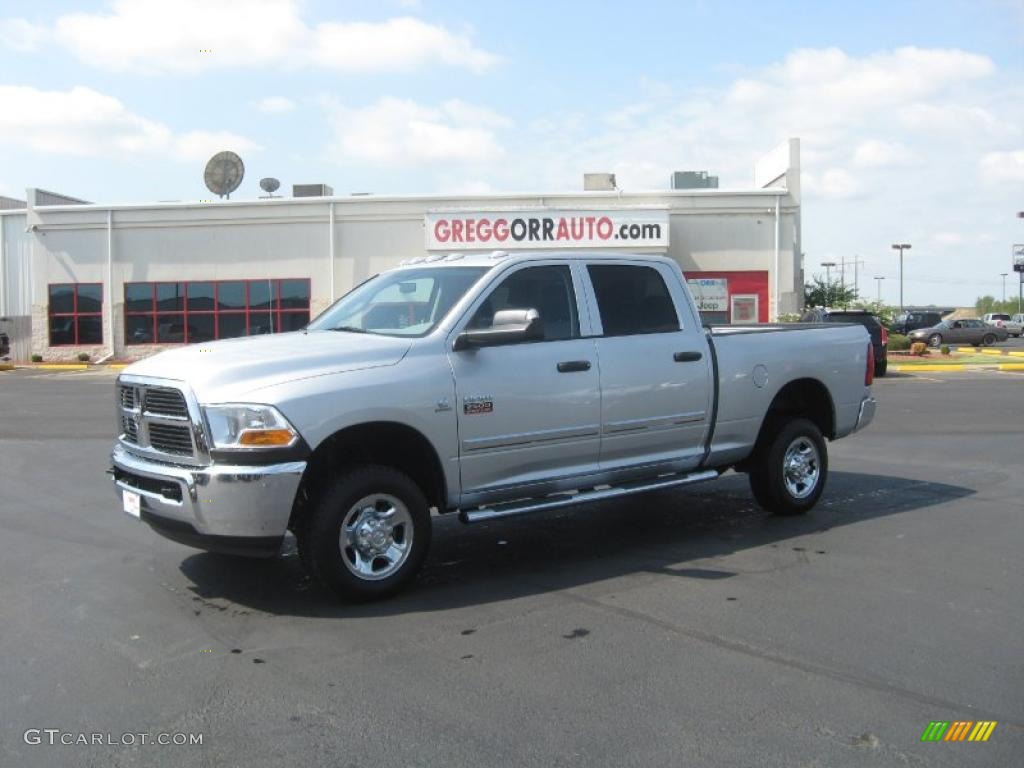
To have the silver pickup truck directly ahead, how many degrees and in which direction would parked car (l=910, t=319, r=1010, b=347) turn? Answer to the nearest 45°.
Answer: approximately 90° to its left

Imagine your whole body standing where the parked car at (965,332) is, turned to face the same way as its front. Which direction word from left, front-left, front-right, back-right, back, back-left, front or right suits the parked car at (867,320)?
left

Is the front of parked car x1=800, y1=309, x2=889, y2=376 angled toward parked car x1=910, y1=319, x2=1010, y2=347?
no

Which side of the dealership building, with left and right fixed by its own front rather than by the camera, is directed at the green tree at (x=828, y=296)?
left

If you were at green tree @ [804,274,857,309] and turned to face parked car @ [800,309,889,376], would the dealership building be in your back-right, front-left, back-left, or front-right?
front-right

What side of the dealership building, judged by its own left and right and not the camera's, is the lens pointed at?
front

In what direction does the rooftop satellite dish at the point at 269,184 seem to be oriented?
toward the camera

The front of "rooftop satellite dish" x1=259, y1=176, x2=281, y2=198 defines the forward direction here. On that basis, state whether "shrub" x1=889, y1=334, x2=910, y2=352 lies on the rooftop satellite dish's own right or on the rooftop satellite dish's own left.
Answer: on the rooftop satellite dish's own left

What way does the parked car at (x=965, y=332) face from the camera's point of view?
to the viewer's left

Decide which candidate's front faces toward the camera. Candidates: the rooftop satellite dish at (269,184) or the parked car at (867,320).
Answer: the rooftop satellite dish

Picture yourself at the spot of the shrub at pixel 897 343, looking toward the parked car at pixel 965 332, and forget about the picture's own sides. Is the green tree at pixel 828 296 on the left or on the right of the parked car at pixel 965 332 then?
left
